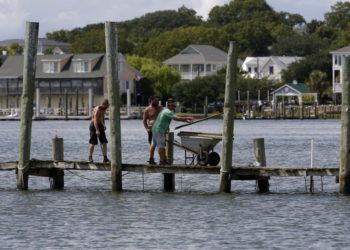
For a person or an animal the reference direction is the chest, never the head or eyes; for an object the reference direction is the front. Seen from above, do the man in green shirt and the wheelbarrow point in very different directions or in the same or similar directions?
same or similar directions

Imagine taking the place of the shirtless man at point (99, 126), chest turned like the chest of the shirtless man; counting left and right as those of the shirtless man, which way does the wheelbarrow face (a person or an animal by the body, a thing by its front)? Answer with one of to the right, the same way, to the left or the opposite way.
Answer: the same way

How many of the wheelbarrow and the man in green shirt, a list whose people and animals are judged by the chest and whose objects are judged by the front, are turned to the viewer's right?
2

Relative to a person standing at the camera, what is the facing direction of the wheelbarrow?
facing to the right of the viewer

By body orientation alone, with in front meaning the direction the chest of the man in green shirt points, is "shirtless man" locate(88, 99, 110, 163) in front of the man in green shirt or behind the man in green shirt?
behind

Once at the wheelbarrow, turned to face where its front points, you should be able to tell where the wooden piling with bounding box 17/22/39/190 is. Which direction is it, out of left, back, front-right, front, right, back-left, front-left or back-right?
back

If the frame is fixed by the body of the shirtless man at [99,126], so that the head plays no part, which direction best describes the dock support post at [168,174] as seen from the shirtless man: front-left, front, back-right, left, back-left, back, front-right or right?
front

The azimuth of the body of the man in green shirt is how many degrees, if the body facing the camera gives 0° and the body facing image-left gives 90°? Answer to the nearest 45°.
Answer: approximately 270°

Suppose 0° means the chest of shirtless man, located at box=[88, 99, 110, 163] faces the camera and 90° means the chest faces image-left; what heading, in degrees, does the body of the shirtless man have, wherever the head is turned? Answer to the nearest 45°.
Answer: approximately 270°
